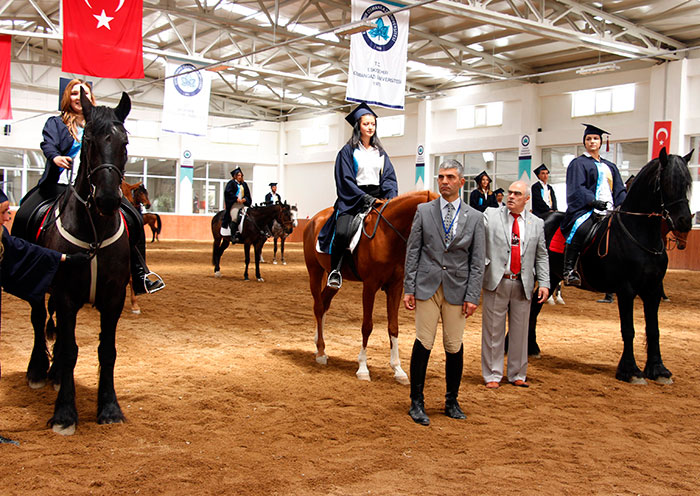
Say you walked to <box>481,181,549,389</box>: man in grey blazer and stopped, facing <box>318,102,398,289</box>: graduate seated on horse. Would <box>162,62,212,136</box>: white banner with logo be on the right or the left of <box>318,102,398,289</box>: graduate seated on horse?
right

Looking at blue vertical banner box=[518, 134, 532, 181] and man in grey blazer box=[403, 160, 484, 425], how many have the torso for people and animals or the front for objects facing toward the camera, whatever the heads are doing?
2

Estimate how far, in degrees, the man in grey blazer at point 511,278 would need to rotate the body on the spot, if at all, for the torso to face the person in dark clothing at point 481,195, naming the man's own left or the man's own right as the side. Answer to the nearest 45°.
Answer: approximately 180°

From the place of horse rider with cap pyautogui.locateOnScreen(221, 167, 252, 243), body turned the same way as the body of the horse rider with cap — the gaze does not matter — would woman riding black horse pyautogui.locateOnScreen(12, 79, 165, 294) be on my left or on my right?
on my right

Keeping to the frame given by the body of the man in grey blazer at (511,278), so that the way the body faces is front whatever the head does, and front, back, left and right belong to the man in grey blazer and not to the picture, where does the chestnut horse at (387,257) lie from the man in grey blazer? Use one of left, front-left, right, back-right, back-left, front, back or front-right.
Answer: right

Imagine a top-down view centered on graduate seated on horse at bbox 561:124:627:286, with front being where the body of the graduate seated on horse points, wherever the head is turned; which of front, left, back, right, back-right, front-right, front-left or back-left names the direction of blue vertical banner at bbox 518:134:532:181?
back-left

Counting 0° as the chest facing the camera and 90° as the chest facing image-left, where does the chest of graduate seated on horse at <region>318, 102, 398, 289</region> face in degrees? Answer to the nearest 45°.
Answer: approximately 315°

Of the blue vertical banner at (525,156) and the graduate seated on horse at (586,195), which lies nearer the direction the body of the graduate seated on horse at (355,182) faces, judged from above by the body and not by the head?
the graduate seated on horse
